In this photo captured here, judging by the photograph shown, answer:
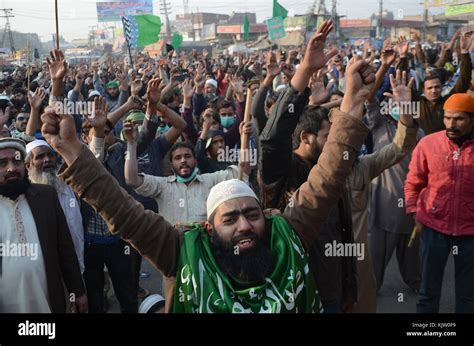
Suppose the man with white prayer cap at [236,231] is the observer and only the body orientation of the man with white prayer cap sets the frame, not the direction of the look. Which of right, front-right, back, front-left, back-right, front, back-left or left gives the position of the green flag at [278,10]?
back

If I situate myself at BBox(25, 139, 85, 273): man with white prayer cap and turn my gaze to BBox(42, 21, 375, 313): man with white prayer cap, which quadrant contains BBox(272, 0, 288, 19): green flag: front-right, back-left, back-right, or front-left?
back-left

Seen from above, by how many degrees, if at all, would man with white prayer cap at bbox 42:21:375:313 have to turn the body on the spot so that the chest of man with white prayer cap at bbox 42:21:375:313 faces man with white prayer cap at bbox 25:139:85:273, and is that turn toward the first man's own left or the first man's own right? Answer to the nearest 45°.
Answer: approximately 135° to the first man's own right

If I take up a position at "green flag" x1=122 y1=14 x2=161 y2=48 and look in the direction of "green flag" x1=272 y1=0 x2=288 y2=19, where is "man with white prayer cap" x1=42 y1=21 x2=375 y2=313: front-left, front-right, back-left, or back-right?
back-right

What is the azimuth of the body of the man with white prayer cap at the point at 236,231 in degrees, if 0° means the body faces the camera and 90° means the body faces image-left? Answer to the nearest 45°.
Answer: approximately 0°

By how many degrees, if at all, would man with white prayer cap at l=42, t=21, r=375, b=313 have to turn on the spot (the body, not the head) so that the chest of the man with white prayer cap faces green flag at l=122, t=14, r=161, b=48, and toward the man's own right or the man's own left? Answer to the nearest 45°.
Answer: approximately 180°
